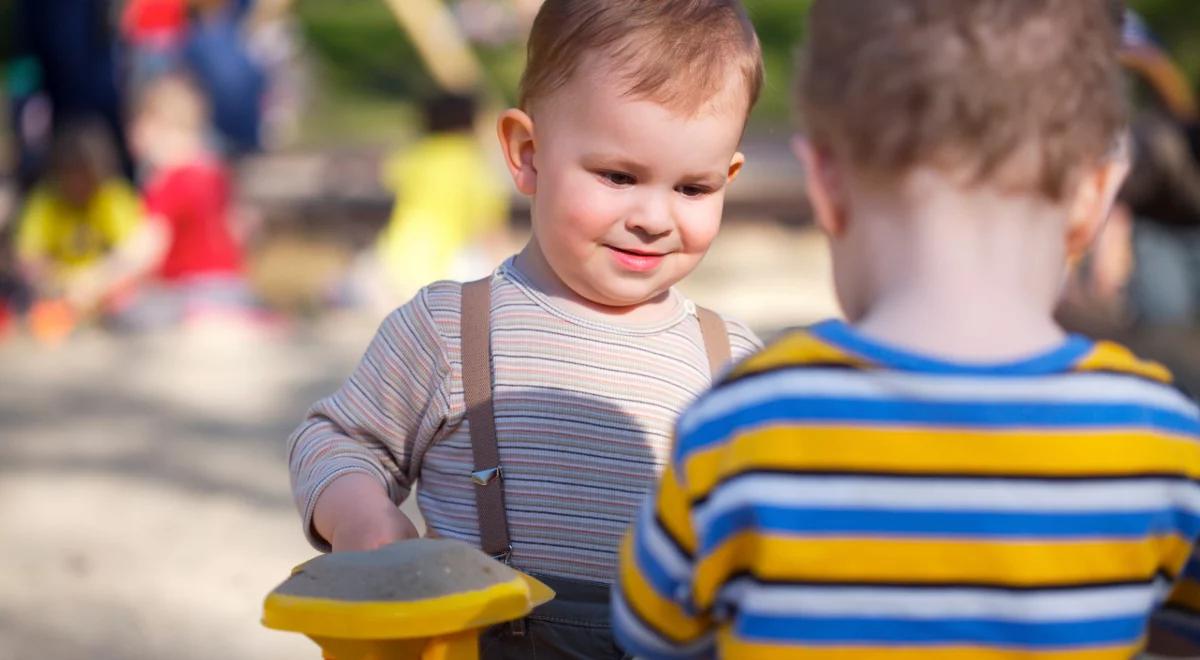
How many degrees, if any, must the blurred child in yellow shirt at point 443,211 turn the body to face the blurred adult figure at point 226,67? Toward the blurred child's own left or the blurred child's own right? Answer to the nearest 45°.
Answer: approximately 45° to the blurred child's own left

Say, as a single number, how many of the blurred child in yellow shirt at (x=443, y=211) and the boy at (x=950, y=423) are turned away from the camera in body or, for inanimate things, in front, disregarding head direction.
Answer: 2

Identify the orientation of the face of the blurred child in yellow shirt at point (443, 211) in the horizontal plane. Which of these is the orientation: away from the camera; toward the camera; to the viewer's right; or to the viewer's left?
away from the camera

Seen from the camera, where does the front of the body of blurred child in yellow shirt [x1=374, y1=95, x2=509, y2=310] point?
away from the camera

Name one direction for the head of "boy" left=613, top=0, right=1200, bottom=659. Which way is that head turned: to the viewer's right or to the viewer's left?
to the viewer's left

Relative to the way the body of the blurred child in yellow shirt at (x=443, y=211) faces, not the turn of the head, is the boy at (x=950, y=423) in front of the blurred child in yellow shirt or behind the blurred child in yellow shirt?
behind

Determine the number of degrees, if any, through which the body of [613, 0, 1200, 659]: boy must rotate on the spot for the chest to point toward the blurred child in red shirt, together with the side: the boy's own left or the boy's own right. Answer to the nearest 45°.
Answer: approximately 45° to the boy's own left

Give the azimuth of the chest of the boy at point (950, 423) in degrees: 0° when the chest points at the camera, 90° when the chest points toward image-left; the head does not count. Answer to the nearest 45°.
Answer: approximately 180°
